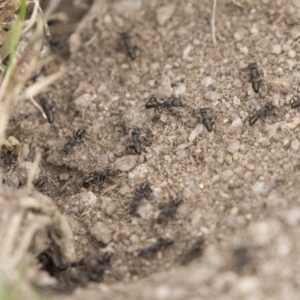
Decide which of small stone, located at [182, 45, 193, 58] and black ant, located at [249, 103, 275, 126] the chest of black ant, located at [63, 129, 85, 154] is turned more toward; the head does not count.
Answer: the small stone

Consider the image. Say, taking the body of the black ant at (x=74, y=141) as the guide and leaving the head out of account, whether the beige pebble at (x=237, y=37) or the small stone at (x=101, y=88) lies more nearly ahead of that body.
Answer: the small stone

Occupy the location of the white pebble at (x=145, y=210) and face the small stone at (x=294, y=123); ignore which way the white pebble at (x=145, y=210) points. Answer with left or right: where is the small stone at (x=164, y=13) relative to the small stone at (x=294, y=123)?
left

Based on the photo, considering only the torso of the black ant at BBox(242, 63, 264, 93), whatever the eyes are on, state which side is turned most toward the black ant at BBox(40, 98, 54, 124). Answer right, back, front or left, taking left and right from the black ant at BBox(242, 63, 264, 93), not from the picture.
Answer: left

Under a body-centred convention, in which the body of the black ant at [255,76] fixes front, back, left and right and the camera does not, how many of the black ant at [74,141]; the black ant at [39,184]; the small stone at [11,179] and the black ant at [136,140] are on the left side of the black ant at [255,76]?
4

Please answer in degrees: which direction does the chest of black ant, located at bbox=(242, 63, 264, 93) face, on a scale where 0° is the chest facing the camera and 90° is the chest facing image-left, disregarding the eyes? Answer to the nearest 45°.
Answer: approximately 180°

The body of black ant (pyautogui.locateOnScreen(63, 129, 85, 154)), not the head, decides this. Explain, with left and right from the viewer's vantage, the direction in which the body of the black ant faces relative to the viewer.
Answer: facing away from the viewer and to the right of the viewer

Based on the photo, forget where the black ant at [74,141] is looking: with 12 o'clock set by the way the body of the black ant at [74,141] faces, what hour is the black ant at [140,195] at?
the black ant at [140,195] is roughly at 4 o'clock from the black ant at [74,141].

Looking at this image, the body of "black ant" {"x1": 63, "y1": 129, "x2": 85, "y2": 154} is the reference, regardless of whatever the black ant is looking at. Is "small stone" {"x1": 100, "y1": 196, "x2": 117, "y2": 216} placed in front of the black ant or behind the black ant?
behind
